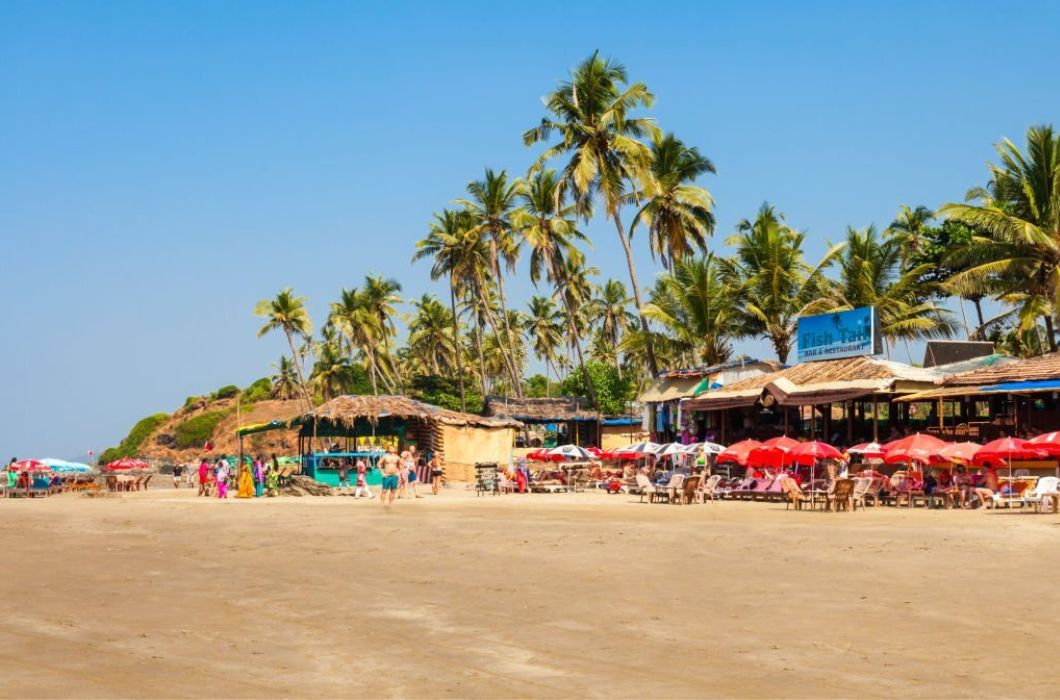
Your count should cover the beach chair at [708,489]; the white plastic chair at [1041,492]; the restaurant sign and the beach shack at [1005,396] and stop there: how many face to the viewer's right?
0

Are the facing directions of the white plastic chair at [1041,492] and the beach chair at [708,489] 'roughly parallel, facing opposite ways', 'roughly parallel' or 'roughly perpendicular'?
roughly parallel

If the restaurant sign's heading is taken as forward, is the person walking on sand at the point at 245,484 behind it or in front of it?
in front

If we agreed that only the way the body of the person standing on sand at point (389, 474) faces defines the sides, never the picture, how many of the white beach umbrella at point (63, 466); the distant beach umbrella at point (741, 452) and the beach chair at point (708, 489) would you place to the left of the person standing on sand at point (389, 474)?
2

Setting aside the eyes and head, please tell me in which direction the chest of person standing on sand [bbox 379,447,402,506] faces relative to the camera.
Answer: toward the camera

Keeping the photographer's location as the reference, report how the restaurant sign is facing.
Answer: facing the viewer and to the left of the viewer

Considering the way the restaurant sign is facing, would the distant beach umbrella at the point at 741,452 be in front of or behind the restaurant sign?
in front

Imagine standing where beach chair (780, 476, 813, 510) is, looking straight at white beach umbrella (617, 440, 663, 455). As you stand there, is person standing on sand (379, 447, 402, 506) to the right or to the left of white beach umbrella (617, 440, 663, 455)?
left

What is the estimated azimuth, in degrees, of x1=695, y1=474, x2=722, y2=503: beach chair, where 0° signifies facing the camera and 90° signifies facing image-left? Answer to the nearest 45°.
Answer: approximately 45°

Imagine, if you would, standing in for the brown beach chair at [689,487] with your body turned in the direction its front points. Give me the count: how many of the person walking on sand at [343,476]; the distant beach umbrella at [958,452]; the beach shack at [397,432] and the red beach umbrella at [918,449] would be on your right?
2

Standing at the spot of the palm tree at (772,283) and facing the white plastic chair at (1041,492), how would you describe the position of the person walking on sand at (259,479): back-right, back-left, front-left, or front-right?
front-right

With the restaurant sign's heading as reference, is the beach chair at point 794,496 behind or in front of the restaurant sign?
in front

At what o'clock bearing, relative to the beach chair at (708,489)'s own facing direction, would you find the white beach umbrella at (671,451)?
The white beach umbrella is roughly at 4 o'clock from the beach chair.
